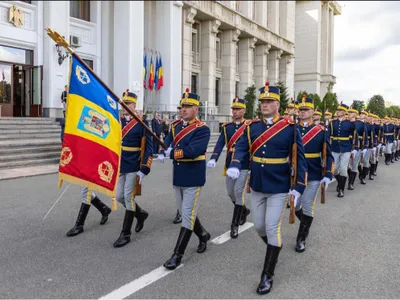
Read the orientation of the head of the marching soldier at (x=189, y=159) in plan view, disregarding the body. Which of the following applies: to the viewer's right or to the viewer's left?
to the viewer's left

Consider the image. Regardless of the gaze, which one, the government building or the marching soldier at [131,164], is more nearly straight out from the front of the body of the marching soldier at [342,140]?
the marching soldier

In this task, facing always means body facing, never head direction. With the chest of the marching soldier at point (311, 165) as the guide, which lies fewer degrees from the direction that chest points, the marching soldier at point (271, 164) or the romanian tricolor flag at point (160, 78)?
the marching soldier

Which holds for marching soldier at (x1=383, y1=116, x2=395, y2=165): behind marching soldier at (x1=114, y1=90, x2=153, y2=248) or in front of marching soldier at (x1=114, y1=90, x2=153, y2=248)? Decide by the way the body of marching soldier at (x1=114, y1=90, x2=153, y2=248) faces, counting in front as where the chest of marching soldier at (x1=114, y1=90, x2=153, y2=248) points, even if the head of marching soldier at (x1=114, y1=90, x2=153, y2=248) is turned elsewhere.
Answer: behind

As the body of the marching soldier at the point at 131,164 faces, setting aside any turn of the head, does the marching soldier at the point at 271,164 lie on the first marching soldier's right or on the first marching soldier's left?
on the first marching soldier's left

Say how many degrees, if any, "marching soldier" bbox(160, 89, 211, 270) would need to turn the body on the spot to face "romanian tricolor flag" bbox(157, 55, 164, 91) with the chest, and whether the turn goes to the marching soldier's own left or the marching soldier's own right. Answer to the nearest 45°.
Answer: approximately 135° to the marching soldier's own right
